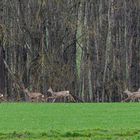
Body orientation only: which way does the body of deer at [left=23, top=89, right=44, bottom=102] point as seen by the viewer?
to the viewer's left
